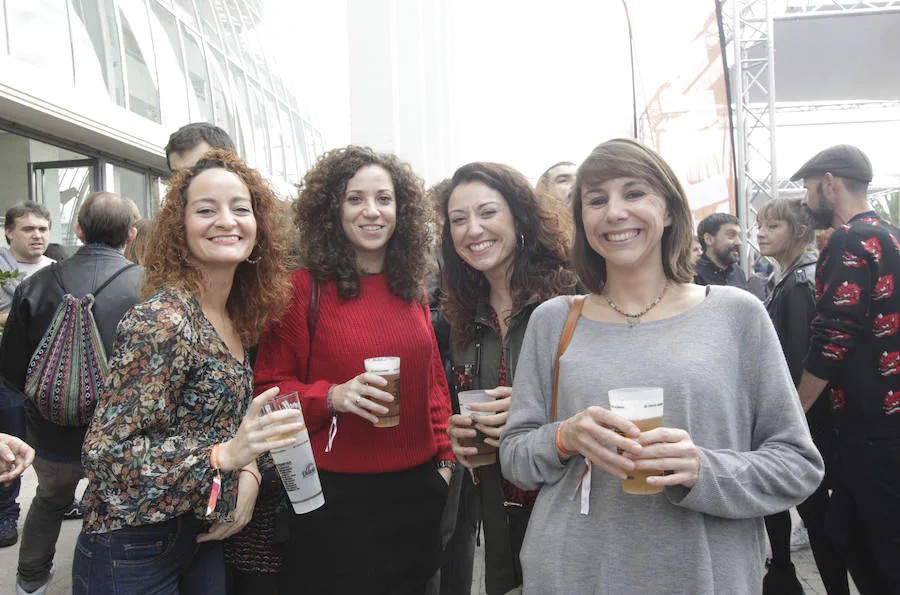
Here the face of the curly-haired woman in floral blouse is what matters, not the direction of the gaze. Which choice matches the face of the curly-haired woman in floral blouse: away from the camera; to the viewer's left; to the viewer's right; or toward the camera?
toward the camera

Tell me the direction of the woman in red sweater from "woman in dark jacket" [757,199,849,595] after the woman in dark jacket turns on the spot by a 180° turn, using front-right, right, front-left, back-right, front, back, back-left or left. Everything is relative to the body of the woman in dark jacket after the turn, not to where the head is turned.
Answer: back-right

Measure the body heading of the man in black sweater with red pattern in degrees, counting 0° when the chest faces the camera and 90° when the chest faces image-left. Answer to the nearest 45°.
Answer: approximately 135°

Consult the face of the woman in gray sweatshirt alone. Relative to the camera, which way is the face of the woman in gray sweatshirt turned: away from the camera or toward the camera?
toward the camera

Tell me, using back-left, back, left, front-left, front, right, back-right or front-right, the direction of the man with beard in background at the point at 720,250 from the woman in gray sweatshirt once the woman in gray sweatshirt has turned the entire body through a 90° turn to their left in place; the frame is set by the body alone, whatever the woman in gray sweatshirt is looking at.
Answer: left

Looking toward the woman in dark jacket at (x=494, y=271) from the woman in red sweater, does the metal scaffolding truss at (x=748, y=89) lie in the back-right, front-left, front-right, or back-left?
front-left

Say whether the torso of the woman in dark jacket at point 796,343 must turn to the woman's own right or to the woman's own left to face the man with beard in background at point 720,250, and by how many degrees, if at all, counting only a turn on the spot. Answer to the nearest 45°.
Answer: approximately 90° to the woman's own right

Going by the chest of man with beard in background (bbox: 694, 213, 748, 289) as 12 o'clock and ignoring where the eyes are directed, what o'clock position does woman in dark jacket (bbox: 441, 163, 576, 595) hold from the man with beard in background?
The woman in dark jacket is roughly at 2 o'clock from the man with beard in background.

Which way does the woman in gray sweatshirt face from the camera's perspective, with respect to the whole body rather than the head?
toward the camera

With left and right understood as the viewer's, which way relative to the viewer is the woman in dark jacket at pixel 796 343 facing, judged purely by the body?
facing to the left of the viewer

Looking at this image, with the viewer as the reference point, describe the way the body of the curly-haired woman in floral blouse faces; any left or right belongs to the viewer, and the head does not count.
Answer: facing the viewer and to the right of the viewer

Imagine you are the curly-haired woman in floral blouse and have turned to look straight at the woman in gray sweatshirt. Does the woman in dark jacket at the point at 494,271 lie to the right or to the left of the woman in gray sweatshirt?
left

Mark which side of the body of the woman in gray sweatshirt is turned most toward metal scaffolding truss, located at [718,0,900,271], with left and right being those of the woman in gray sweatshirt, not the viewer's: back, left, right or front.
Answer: back

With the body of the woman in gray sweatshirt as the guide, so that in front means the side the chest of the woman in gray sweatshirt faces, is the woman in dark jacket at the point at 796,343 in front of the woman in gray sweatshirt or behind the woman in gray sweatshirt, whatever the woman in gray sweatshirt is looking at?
behind

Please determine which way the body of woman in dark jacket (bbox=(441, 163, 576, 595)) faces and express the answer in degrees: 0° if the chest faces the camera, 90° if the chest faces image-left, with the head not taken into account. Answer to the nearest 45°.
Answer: approximately 45°
